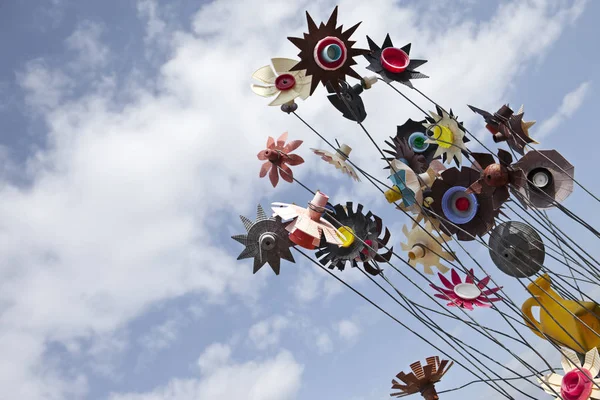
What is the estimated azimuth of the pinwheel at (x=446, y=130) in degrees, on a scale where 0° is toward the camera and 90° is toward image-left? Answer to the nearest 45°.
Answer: approximately 45°

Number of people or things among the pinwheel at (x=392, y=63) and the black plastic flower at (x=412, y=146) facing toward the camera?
2

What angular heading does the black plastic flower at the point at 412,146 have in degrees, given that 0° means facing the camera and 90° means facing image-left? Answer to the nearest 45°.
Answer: approximately 0°

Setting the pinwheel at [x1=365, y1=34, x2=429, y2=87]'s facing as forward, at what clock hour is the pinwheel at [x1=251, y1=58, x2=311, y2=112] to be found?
the pinwheel at [x1=251, y1=58, x2=311, y2=112] is roughly at 2 o'clock from the pinwheel at [x1=365, y1=34, x2=429, y2=87].
